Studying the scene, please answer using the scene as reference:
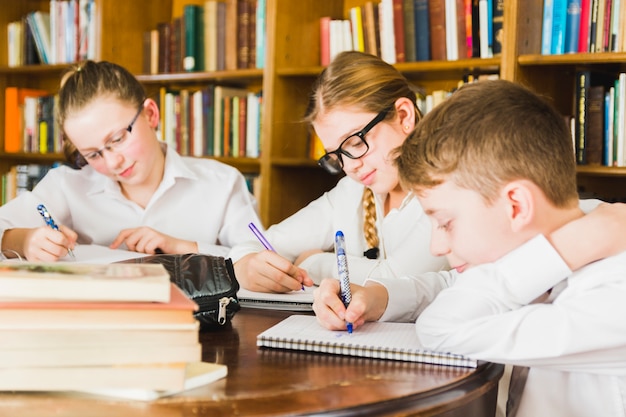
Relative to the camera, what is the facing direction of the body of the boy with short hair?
to the viewer's left

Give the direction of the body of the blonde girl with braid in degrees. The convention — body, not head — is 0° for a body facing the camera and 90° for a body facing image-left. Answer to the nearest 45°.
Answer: approximately 45°

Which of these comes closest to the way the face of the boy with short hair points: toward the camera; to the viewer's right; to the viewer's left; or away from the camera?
to the viewer's left

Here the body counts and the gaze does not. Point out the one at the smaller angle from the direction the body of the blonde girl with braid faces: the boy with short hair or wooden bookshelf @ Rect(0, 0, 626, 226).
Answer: the boy with short hair

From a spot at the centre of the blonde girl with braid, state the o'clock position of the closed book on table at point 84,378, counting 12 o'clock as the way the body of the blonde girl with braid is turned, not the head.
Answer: The closed book on table is roughly at 11 o'clock from the blonde girl with braid.
